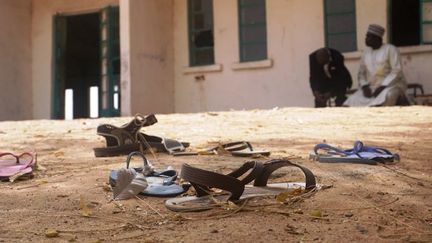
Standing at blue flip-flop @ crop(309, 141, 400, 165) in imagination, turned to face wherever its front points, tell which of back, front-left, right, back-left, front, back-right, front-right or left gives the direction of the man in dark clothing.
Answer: left

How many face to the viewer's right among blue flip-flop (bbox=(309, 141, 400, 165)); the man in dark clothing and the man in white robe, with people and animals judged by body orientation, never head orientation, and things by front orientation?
1

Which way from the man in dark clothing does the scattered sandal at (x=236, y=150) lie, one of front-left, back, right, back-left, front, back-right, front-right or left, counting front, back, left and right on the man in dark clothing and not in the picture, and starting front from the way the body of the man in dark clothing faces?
front-left

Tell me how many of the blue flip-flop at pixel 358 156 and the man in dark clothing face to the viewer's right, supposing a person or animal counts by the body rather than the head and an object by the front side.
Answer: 1

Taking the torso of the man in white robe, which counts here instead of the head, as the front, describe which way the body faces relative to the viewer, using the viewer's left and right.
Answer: facing the viewer and to the left of the viewer

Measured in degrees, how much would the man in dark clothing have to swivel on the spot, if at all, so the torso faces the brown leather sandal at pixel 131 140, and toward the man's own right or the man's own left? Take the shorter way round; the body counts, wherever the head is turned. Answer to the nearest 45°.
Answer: approximately 45° to the man's own left

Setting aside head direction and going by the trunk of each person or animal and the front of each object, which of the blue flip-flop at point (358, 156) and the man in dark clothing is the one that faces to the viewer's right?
the blue flip-flop

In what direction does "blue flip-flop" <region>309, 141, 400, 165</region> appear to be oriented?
to the viewer's right

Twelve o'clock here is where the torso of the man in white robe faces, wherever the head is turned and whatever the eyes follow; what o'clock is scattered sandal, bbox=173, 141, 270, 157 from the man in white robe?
The scattered sandal is roughly at 11 o'clock from the man in white robe.

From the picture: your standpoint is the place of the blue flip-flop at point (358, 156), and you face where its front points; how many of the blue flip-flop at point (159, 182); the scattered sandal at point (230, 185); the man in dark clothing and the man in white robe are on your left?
2
